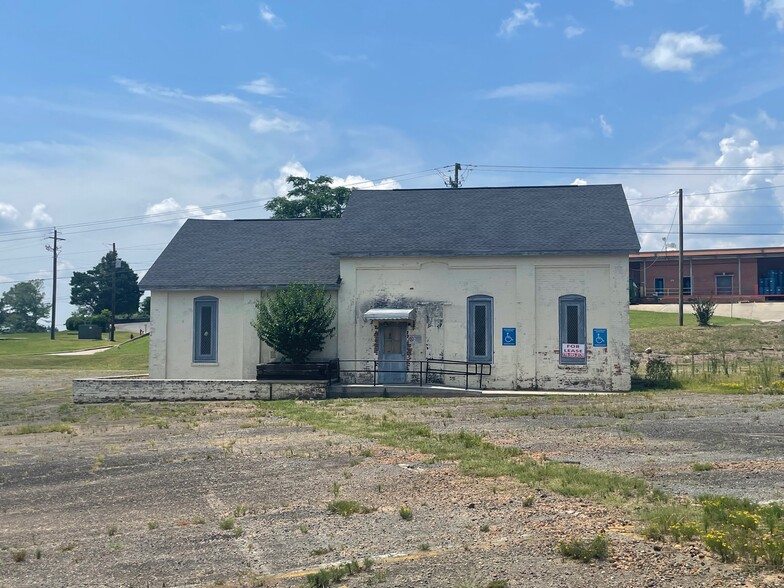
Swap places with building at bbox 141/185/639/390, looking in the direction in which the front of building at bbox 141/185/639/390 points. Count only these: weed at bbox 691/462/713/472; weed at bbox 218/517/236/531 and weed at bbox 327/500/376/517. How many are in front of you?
3

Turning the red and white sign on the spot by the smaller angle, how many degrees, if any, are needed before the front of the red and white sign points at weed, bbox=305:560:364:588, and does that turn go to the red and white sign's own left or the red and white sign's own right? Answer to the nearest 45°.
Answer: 0° — it already faces it

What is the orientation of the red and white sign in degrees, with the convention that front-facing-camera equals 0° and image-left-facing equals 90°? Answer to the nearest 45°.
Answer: approximately 0°

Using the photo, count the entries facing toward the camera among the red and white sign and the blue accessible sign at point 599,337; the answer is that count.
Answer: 2

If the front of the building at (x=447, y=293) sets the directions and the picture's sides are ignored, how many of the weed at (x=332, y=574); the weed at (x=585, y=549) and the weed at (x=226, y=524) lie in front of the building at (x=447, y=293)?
3

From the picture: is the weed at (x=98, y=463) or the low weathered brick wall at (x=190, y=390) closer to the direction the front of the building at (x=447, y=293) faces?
the weed

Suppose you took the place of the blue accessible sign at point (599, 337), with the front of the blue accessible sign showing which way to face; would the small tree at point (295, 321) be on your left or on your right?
on your right

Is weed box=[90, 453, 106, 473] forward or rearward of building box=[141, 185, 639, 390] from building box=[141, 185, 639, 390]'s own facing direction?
forward

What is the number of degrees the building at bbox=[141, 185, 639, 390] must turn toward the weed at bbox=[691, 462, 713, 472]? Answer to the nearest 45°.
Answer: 0° — it already faces it

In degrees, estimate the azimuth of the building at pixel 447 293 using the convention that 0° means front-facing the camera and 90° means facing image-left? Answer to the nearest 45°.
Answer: approximately 0°

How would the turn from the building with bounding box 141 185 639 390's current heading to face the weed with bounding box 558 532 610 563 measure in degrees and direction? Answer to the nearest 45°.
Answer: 0° — it already faces it

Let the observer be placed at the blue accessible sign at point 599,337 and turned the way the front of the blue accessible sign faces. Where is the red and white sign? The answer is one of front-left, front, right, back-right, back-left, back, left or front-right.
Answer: right

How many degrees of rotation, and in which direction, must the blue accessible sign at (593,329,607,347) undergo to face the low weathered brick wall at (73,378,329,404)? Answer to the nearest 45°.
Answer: approximately 90° to its right
